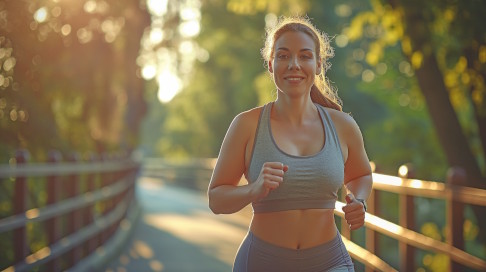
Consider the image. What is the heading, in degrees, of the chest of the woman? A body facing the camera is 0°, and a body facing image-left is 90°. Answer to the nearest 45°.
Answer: approximately 0°

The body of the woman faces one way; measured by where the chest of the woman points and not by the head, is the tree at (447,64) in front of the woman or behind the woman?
behind
